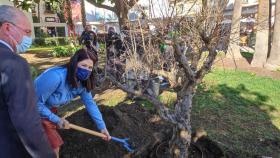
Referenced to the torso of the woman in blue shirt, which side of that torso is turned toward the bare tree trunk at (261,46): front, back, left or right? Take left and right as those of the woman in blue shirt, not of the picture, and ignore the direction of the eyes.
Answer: left

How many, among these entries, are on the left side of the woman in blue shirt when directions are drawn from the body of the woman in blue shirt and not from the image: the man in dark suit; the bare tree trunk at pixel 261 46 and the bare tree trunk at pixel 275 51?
2

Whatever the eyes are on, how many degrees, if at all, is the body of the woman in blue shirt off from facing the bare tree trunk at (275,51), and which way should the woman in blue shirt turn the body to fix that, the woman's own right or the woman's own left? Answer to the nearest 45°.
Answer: approximately 90° to the woman's own left

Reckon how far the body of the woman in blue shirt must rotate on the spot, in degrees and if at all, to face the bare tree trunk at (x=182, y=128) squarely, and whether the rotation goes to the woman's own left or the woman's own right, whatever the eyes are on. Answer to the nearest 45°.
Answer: approximately 45° to the woman's own left

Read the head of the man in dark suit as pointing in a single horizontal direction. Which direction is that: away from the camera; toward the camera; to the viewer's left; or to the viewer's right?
to the viewer's right

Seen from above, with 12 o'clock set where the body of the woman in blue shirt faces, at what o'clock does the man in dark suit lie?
The man in dark suit is roughly at 2 o'clock from the woman in blue shirt.

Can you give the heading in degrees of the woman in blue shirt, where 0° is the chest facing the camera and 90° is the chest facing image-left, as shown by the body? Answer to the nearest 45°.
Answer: approximately 315°
